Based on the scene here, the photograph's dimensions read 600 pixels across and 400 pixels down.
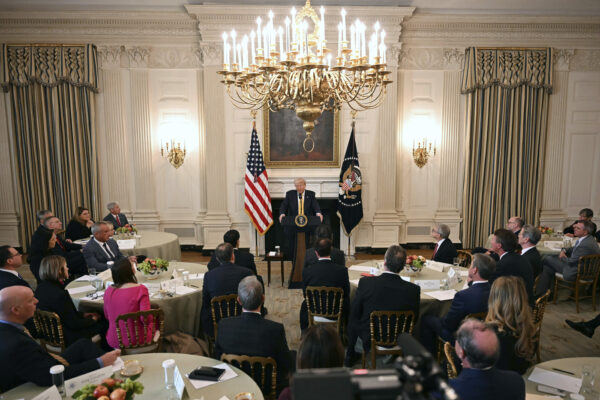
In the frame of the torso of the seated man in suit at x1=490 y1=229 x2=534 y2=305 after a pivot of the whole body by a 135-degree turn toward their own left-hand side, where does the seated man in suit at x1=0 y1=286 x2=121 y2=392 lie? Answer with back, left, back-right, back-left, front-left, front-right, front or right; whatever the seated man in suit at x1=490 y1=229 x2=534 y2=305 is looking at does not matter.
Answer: front-right

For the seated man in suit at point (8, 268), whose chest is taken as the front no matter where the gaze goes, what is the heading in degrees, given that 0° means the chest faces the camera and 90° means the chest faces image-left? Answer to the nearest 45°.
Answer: approximately 270°

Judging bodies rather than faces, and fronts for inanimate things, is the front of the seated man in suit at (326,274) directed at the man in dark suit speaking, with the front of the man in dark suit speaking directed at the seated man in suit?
yes

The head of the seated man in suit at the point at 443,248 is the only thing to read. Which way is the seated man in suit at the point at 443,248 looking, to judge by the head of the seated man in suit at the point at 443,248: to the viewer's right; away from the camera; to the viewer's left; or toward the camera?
to the viewer's left

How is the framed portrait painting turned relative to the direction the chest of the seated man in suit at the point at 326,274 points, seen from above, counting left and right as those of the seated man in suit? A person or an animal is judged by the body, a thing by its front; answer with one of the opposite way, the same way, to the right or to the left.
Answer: the opposite way

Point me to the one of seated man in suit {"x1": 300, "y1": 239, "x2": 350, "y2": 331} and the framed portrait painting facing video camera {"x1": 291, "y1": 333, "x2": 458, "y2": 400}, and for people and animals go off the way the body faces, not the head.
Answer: the framed portrait painting

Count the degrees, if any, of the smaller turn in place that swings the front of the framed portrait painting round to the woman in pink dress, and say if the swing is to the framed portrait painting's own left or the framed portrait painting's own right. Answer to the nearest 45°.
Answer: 0° — it already faces them

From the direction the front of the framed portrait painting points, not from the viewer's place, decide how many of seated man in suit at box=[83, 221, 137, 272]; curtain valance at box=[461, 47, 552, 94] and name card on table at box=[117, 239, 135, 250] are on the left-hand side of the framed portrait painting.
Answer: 1

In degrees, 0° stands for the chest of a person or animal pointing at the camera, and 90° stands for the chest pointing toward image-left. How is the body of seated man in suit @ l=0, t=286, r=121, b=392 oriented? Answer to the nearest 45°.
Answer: approximately 270°

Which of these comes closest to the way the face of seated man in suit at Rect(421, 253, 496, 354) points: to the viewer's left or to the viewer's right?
to the viewer's left

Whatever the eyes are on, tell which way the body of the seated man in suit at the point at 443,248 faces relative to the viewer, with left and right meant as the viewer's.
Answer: facing to the left of the viewer

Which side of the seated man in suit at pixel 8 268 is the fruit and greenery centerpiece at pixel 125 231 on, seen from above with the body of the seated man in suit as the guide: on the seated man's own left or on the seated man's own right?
on the seated man's own left

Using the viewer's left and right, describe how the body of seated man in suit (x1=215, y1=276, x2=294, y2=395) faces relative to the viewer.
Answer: facing away from the viewer

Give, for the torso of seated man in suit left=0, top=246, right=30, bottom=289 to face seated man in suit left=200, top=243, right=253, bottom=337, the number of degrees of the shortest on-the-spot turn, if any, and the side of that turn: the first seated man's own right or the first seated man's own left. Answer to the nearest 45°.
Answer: approximately 45° to the first seated man's own right

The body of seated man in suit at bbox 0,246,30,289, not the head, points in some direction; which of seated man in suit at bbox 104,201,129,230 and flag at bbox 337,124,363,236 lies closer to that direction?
the flag

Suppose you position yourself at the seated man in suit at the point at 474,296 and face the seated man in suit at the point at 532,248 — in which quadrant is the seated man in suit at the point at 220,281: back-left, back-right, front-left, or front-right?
back-left

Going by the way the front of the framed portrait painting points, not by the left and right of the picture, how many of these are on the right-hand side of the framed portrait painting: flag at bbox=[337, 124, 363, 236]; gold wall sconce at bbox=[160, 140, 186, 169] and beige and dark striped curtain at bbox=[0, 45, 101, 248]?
2

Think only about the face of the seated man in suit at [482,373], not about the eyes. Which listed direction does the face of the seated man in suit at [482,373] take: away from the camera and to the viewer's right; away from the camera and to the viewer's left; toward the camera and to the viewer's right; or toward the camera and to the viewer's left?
away from the camera and to the viewer's left

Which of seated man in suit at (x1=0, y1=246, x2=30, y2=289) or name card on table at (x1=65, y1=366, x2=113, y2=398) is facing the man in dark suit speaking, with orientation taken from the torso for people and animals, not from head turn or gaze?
the seated man in suit
